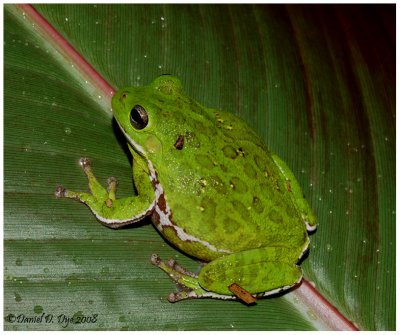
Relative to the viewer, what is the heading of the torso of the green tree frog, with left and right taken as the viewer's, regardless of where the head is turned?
facing away from the viewer and to the left of the viewer
